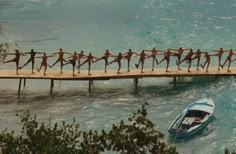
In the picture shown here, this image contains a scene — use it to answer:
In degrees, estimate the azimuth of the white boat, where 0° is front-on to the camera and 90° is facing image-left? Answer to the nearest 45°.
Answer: approximately 225°
